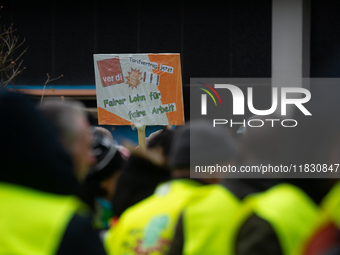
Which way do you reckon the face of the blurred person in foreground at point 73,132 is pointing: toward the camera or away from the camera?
away from the camera

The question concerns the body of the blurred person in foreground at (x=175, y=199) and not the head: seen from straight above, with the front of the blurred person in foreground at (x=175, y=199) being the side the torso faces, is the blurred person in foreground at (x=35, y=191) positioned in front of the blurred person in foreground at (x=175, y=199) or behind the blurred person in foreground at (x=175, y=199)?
behind

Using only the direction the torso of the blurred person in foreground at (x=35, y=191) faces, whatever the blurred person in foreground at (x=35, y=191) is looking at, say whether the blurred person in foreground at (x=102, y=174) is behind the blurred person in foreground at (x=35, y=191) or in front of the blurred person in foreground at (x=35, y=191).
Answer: in front

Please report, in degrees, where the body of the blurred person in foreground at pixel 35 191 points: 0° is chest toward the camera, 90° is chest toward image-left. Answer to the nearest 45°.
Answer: approximately 180°

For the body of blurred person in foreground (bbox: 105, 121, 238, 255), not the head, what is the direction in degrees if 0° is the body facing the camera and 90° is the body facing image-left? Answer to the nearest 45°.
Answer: approximately 225°

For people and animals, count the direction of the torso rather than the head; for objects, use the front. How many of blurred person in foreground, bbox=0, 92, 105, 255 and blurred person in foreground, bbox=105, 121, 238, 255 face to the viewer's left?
0

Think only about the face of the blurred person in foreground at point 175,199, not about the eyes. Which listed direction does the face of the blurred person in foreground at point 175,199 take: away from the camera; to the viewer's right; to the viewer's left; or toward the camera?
away from the camera
